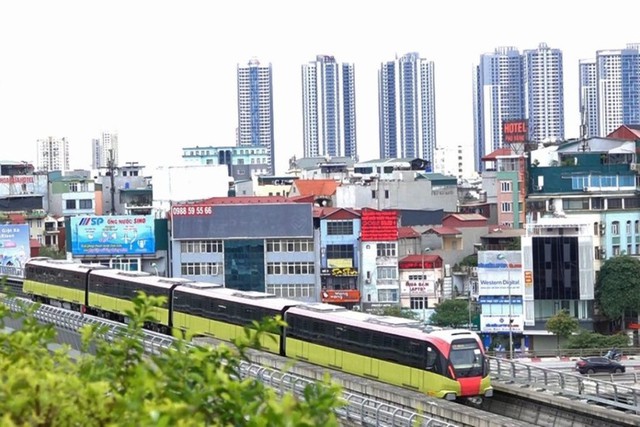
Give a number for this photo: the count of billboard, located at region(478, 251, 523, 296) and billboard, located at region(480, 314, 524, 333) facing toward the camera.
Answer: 2

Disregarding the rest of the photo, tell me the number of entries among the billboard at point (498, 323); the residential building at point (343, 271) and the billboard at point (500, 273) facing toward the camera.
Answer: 3

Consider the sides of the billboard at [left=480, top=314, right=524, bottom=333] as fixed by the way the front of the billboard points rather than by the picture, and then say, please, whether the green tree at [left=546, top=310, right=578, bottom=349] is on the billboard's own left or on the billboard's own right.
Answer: on the billboard's own left

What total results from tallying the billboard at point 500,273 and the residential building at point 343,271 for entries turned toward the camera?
2

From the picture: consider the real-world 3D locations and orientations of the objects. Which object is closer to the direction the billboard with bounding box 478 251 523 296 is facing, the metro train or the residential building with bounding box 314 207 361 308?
the metro train

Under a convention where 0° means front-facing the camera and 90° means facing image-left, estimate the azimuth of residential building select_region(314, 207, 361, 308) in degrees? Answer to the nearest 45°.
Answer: approximately 0°

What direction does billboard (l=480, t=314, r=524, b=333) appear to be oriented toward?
toward the camera

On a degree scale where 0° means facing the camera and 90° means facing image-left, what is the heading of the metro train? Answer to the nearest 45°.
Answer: approximately 315°

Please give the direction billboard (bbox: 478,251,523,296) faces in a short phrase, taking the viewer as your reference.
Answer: facing the viewer

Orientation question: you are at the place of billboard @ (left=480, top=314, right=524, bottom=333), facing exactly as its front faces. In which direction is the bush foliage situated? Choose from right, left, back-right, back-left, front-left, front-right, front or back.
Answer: front
